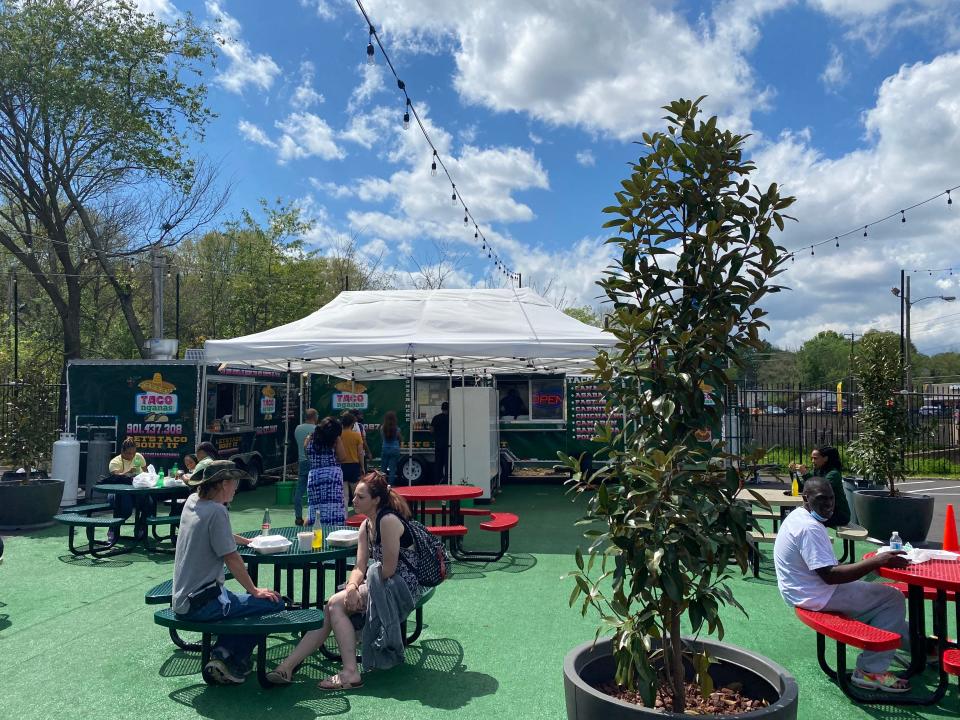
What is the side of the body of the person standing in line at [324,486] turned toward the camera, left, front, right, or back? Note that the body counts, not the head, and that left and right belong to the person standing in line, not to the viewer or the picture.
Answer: back

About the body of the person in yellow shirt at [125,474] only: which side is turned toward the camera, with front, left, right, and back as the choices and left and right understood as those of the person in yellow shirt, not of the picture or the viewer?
front

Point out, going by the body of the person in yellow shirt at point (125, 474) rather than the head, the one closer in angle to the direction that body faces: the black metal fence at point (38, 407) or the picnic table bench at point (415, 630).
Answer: the picnic table bench

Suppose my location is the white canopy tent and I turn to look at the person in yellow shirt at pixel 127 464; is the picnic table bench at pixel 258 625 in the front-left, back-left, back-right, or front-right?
front-left

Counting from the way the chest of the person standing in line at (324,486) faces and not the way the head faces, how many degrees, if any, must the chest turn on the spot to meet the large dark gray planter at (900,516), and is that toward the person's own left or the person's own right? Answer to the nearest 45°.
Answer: approximately 90° to the person's own right

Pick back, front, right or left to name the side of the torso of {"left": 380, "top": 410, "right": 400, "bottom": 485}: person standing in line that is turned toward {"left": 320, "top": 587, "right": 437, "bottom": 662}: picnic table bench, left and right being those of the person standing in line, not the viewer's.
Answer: back

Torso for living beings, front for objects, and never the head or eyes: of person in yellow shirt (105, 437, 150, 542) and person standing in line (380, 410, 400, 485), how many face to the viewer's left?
0

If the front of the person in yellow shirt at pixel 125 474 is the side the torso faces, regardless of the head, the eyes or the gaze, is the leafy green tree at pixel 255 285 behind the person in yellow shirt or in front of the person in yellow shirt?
behind

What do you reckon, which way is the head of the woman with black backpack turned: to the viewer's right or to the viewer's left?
to the viewer's left

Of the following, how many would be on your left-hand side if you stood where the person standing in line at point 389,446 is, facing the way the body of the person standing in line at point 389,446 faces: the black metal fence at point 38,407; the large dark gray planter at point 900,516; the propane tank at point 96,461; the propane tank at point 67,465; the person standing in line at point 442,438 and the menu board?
3

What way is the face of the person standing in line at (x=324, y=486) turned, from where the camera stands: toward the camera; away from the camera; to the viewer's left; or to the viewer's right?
away from the camera

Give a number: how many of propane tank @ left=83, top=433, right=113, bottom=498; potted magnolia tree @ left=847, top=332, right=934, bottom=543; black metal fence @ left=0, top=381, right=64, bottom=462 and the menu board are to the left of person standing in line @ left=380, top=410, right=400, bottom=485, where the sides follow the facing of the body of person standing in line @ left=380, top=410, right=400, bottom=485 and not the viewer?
2

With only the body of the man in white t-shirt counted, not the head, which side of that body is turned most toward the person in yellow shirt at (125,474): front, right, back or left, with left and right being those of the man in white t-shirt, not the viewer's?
back

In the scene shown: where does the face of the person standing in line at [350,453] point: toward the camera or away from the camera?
away from the camera

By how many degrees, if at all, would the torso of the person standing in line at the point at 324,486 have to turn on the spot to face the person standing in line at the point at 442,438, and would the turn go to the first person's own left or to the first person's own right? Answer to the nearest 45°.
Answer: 0° — they already face them

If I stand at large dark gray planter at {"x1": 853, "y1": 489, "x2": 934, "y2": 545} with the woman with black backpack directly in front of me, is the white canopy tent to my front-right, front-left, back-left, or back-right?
front-right
